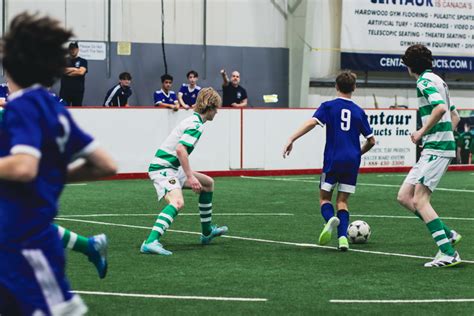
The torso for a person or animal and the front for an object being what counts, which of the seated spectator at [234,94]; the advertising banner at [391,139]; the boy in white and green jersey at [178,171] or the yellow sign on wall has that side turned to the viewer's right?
the boy in white and green jersey

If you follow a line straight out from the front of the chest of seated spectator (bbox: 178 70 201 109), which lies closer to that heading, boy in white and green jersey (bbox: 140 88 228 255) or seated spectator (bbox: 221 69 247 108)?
the boy in white and green jersey

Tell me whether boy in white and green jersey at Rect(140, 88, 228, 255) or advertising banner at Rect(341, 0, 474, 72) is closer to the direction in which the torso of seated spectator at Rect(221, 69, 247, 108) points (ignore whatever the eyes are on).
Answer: the boy in white and green jersey

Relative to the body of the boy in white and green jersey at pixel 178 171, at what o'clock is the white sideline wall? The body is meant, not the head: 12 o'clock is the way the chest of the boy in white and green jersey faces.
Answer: The white sideline wall is roughly at 9 o'clock from the boy in white and green jersey.

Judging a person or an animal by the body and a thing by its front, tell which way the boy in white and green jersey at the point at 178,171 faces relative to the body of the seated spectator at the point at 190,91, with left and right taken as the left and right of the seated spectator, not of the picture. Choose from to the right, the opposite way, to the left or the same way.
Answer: to the left

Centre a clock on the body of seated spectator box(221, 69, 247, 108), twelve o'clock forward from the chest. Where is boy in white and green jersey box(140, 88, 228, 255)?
The boy in white and green jersey is roughly at 12 o'clock from the seated spectator.

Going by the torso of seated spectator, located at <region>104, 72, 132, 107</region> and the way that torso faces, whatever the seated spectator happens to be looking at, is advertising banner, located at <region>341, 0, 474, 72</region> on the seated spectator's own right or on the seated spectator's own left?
on the seated spectator's own left

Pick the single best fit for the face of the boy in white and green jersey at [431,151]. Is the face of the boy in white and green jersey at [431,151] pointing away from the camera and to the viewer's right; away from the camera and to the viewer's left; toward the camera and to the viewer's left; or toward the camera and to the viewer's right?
away from the camera and to the viewer's left

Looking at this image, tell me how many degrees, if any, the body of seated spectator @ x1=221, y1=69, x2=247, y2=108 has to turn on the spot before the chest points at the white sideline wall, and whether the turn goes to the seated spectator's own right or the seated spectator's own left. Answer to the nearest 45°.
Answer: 0° — they already face it

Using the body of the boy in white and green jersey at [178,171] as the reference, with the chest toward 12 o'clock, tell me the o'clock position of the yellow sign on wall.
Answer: The yellow sign on wall is roughly at 9 o'clock from the boy in white and green jersey.

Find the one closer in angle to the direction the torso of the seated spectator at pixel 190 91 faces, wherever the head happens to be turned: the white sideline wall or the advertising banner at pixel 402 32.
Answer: the white sideline wall
